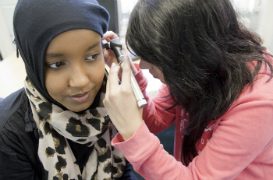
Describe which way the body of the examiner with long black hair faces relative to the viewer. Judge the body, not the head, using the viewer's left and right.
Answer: facing to the left of the viewer
